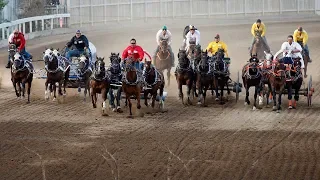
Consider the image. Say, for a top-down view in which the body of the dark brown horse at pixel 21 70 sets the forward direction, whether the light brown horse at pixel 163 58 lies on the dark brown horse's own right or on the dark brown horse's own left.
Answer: on the dark brown horse's own left

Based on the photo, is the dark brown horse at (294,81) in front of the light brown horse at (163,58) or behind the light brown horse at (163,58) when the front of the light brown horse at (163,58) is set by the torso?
in front

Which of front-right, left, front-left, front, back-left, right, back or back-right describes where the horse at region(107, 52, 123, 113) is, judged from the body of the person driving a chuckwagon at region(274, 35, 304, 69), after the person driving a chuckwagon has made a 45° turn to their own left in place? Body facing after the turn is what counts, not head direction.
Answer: right

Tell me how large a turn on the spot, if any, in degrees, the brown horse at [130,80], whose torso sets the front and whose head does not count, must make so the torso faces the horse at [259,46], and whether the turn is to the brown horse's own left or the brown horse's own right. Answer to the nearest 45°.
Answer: approximately 135° to the brown horse's own left

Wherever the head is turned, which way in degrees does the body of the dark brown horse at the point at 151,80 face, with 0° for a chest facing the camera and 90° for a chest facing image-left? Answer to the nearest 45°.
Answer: approximately 45°

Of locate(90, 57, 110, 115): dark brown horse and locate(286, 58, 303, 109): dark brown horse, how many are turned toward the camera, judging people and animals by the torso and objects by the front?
2

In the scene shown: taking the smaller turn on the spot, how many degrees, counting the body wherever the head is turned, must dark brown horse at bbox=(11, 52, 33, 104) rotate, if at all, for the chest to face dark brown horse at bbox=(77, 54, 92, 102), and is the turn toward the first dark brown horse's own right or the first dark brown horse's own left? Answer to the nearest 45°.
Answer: approximately 90° to the first dark brown horse's own left

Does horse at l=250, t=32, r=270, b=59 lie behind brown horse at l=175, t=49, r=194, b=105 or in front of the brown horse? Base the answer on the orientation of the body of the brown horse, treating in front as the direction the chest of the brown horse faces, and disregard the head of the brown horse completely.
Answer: behind

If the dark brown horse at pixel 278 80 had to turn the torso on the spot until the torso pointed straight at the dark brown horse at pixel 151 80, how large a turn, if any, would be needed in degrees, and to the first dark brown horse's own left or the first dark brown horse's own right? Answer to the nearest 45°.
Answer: approximately 90° to the first dark brown horse's own right

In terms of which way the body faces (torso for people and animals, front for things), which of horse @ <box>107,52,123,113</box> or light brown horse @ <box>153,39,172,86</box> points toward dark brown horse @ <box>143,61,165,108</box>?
light brown horse @ <box>153,39,172,86</box>

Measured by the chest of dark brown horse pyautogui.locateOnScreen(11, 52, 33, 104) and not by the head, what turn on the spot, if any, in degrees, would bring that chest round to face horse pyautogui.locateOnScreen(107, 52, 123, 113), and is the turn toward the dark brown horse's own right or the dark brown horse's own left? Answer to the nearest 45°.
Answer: approximately 45° to the dark brown horse's own left

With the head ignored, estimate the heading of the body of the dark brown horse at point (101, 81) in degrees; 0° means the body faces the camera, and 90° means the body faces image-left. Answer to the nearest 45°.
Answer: approximately 0°
